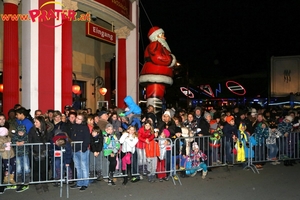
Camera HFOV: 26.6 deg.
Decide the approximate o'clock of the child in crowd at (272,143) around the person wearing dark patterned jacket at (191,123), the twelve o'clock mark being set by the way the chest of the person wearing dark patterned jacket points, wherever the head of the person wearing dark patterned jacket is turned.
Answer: The child in crowd is roughly at 8 o'clock from the person wearing dark patterned jacket.

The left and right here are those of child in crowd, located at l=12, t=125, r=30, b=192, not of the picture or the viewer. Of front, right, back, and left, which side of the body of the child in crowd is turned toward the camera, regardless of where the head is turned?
front

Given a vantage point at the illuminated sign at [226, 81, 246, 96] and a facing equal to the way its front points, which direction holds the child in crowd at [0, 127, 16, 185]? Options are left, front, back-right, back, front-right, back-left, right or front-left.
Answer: front

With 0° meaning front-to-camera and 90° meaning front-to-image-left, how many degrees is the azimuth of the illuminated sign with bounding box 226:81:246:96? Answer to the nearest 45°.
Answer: approximately 0°

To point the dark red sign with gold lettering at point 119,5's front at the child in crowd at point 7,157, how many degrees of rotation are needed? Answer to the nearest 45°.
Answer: approximately 45° to its right

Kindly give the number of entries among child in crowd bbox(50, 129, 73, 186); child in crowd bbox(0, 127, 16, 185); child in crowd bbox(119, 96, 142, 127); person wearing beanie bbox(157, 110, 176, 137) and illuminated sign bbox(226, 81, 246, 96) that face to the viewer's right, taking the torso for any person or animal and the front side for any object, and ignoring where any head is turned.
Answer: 0

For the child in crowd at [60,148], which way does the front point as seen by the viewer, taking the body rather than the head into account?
toward the camera
